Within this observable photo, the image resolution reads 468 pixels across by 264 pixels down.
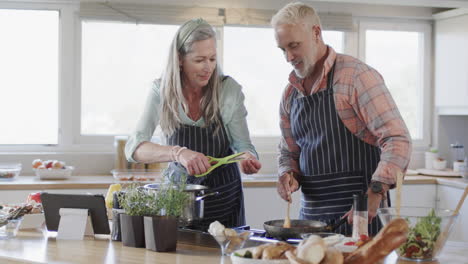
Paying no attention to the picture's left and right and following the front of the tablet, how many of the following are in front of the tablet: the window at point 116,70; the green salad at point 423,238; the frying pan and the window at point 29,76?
2

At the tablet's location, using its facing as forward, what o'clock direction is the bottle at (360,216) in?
The bottle is roughly at 4 o'clock from the tablet.

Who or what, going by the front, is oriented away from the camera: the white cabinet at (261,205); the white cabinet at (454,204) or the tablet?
the tablet

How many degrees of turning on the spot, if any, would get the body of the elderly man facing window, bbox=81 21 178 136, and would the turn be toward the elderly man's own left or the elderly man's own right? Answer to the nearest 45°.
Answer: approximately 90° to the elderly man's own right

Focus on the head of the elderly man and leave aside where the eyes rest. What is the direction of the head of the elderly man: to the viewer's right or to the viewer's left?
to the viewer's left

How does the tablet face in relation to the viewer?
away from the camera

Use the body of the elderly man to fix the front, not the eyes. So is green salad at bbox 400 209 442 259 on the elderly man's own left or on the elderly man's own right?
on the elderly man's own left

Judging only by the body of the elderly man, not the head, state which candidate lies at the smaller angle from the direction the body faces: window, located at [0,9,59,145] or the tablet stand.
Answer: the tablet stand

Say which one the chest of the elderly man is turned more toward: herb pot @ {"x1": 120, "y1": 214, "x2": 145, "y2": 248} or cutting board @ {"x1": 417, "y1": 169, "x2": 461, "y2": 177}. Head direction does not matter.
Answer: the herb pot

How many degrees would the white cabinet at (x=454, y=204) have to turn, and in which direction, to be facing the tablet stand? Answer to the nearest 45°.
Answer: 0° — it already faces it

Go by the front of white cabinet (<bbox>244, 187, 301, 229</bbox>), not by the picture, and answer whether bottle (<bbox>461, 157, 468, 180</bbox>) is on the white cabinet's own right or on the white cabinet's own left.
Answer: on the white cabinet's own left
